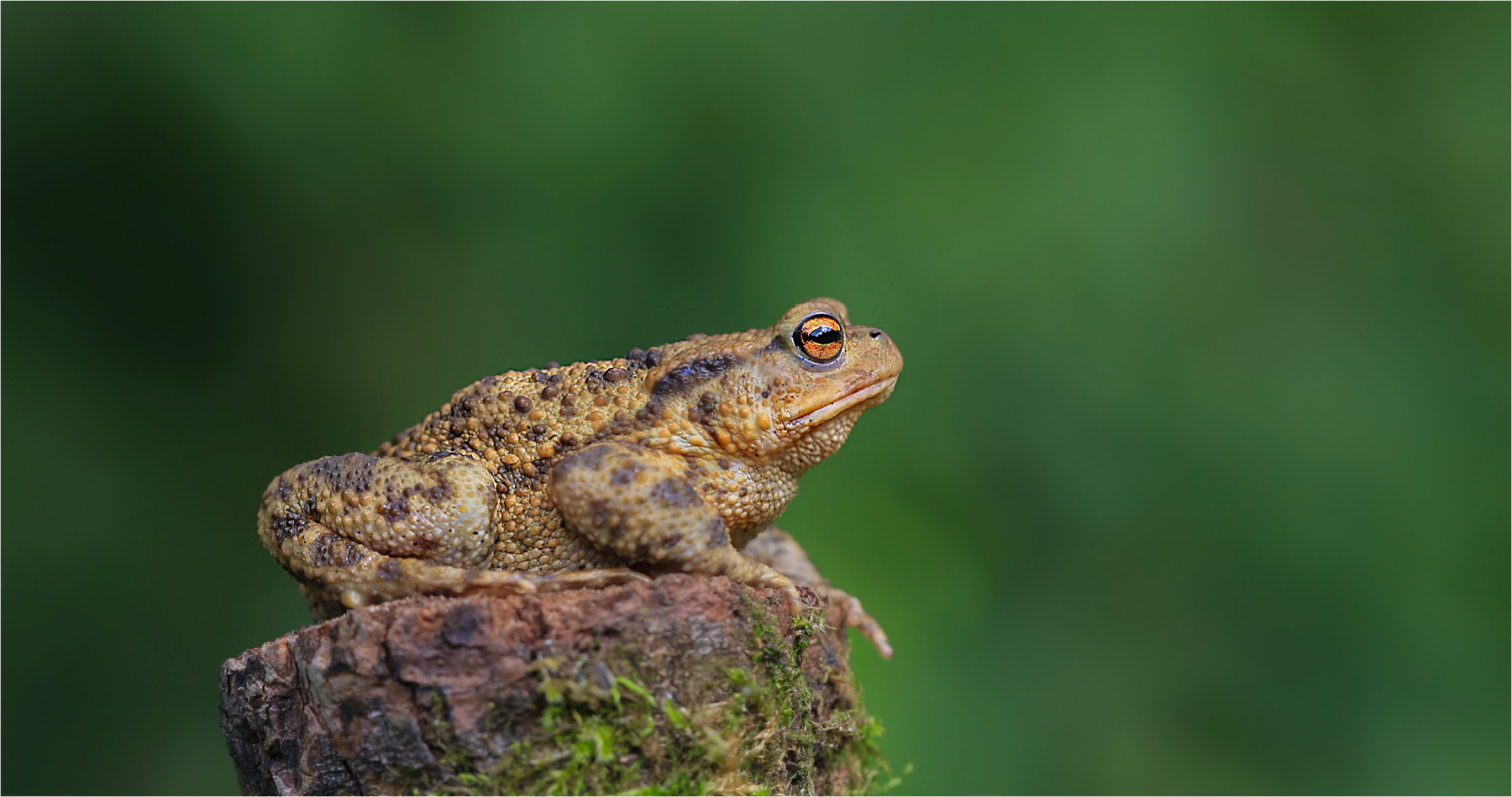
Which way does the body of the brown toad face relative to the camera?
to the viewer's right
